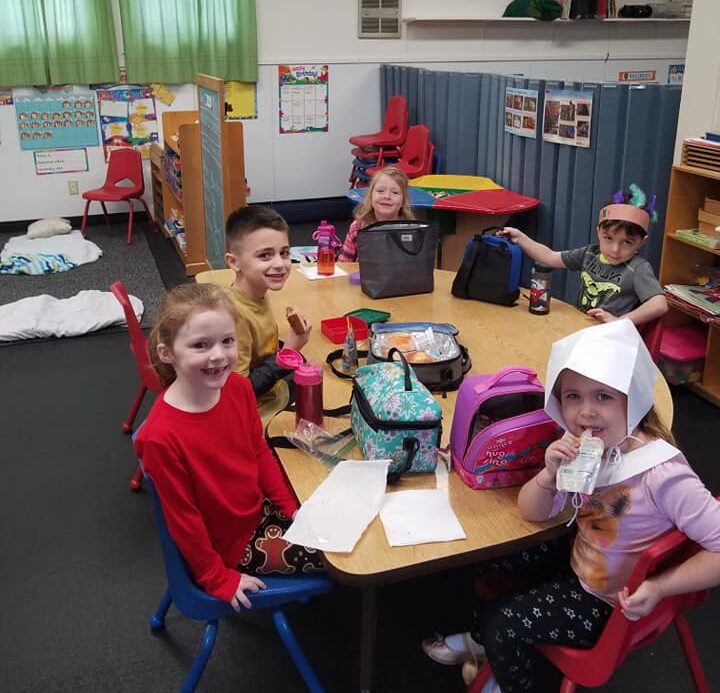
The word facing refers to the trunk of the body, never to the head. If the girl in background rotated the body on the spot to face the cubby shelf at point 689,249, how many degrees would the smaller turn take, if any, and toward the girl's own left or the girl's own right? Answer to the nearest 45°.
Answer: approximately 90° to the girl's own left

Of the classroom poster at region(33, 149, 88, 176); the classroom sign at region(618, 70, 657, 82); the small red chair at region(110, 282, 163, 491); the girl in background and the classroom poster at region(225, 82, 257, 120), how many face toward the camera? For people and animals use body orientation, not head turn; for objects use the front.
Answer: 4

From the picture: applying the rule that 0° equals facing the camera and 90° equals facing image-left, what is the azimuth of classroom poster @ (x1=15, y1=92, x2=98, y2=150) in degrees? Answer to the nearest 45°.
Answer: approximately 0°

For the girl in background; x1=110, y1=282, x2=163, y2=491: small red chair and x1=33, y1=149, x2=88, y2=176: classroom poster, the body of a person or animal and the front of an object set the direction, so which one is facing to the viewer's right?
the small red chair

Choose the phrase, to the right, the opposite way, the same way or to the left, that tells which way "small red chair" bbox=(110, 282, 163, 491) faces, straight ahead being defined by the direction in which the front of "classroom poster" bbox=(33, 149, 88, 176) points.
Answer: to the left

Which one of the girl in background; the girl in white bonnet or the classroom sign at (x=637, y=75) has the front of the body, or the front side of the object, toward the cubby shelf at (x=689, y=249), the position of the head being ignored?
the classroom sign

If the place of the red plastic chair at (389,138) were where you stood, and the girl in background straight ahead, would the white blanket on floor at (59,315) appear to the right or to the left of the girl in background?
right

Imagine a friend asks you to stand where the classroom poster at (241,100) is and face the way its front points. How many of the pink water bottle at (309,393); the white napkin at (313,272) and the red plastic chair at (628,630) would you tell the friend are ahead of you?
3

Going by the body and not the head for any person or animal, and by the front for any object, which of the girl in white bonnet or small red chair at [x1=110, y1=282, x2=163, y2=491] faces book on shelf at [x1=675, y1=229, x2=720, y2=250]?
the small red chair
